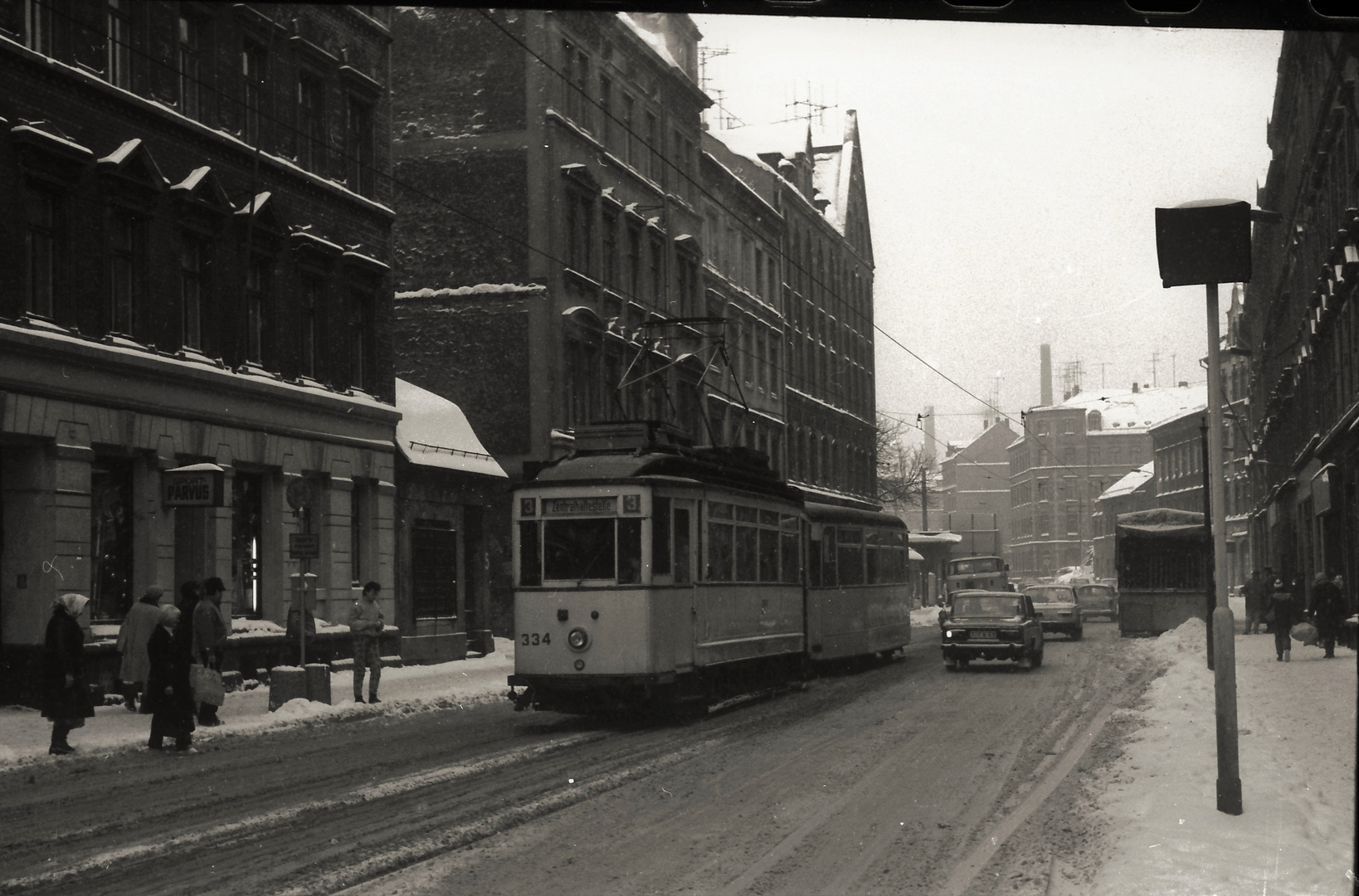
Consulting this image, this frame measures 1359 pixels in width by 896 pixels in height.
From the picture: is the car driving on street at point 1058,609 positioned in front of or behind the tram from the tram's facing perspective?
behind

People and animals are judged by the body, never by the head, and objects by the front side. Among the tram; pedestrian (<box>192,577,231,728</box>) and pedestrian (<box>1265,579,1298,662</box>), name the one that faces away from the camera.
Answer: pedestrian (<box>1265,579,1298,662</box>)

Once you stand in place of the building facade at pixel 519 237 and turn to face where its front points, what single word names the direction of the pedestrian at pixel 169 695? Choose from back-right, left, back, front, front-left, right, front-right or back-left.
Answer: front-right

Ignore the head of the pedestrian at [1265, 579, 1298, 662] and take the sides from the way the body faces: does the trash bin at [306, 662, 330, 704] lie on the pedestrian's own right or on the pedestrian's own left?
on the pedestrian's own left

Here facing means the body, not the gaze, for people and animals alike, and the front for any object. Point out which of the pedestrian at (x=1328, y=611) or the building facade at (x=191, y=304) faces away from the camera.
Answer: the pedestrian

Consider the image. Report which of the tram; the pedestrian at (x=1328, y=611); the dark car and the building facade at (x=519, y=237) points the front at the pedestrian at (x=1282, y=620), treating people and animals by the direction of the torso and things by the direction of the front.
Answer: the building facade

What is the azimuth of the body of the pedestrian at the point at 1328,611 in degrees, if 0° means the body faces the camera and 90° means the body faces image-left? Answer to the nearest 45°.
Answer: approximately 180°

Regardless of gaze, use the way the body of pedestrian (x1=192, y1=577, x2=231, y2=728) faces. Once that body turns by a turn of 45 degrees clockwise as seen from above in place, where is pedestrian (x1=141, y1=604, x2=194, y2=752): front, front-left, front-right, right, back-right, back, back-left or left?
front-right

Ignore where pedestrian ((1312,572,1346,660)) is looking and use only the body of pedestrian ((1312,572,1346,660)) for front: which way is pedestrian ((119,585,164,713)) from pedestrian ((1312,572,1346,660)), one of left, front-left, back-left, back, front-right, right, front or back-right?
back-left

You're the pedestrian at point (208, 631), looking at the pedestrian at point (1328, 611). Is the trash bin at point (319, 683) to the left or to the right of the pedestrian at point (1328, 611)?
left

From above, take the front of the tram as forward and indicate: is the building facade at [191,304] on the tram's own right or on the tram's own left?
on the tram's own right

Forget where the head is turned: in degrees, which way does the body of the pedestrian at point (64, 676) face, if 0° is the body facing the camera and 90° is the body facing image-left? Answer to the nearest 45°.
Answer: approximately 270°

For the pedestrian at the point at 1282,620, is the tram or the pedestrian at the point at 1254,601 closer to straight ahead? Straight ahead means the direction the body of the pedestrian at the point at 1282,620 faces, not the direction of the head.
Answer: the pedestrian

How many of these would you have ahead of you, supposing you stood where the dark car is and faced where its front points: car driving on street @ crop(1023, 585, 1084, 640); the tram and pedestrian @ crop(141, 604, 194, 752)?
1

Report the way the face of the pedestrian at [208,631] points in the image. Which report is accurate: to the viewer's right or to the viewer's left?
to the viewer's right

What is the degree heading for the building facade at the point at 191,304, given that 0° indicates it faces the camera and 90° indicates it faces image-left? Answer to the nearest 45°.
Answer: approximately 315°
